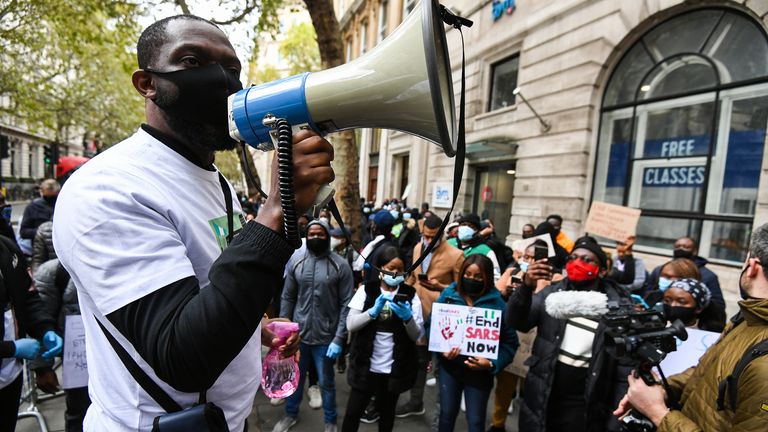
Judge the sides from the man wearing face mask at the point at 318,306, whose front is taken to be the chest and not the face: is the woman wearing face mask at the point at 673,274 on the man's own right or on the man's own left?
on the man's own left

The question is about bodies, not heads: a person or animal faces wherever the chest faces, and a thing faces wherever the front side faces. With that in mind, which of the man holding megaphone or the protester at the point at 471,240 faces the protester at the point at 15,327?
the protester at the point at 471,240

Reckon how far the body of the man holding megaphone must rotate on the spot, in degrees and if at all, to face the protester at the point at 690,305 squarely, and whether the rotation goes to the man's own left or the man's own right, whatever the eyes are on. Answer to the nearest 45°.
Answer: approximately 45° to the man's own left

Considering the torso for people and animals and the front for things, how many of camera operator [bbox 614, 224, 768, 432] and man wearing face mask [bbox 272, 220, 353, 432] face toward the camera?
1

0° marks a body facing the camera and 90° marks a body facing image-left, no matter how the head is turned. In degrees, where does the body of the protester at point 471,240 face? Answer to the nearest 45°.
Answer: approximately 45°

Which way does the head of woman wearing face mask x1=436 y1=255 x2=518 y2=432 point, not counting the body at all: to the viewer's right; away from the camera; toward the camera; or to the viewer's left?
toward the camera

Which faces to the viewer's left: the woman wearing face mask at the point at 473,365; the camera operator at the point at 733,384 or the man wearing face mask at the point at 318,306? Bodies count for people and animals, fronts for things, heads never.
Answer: the camera operator

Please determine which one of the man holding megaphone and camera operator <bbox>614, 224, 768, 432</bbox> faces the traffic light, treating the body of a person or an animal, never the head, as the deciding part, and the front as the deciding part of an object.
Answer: the camera operator

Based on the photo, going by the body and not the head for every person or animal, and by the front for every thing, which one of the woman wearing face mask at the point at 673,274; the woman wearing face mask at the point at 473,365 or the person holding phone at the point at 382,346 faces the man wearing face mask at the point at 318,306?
the woman wearing face mask at the point at 673,274

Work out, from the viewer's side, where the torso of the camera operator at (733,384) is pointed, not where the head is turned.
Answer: to the viewer's left

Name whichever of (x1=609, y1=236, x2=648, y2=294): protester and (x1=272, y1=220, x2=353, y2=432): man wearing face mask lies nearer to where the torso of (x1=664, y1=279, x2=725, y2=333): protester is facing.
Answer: the man wearing face mask

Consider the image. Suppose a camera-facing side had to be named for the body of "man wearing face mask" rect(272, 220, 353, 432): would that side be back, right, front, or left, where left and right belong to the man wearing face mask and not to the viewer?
front

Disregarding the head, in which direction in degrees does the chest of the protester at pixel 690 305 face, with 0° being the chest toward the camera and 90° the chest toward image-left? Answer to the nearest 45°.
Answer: approximately 45°

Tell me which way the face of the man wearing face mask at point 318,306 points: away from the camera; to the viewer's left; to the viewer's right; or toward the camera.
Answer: toward the camera

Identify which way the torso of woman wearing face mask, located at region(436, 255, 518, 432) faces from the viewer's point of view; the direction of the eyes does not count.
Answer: toward the camera
